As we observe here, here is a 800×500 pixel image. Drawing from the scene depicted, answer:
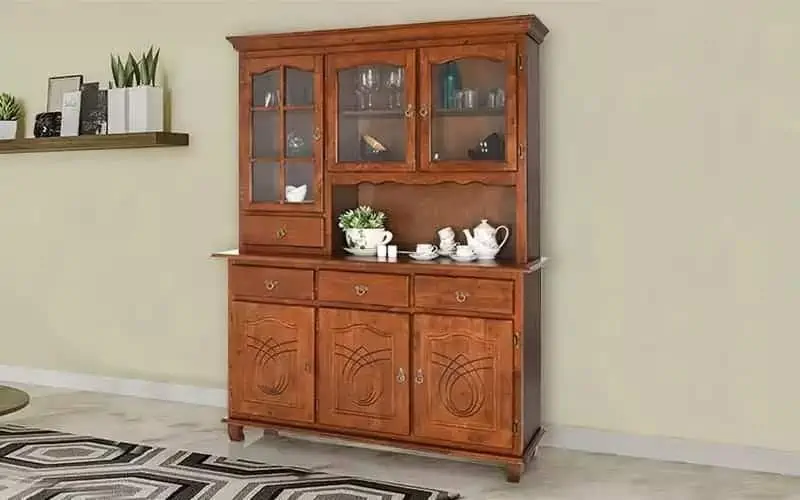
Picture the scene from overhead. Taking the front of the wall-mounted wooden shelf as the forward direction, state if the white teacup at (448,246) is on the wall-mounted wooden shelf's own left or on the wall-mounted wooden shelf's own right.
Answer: on the wall-mounted wooden shelf's own left

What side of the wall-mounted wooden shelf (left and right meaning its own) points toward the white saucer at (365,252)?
left

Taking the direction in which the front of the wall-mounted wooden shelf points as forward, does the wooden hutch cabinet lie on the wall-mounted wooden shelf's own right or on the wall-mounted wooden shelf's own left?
on the wall-mounted wooden shelf's own left

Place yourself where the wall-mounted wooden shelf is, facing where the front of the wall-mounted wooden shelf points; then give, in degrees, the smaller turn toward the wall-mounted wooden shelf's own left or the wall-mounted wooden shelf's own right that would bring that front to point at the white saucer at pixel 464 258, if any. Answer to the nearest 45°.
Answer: approximately 90° to the wall-mounted wooden shelf's own left

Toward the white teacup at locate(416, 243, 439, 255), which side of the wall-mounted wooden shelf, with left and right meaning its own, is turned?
left

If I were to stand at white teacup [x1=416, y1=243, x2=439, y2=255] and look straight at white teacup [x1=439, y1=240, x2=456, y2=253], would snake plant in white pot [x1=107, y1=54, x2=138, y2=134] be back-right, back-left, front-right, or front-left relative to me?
back-left

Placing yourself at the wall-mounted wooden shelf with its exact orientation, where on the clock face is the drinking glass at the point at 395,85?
The drinking glass is roughly at 9 o'clock from the wall-mounted wooden shelf.

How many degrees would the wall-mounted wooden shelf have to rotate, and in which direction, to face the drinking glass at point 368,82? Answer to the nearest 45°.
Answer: approximately 90° to its left
